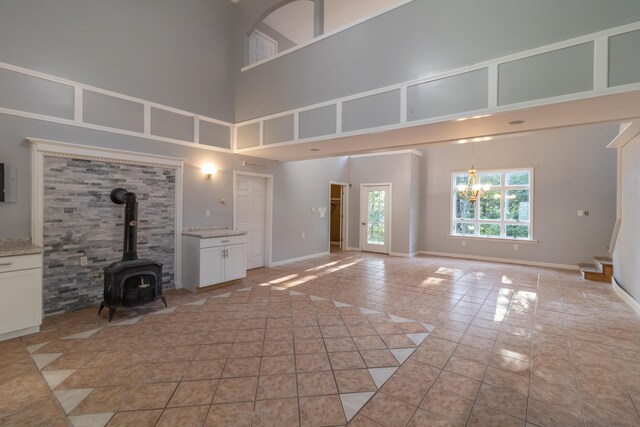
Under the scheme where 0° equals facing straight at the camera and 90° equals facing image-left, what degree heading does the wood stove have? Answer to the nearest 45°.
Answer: approximately 315°

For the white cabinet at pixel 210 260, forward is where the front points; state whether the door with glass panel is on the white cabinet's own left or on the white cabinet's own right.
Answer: on the white cabinet's own left

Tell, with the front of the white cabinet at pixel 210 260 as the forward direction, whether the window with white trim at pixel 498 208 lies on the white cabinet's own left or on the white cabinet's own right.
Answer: on the white cabinet's own left

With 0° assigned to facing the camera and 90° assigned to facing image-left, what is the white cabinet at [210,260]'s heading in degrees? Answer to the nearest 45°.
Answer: approximately 315°

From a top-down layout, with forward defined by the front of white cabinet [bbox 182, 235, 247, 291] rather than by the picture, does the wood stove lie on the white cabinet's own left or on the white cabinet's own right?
on the white cabinet's own right

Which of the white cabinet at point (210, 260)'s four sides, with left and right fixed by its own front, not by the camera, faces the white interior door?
left

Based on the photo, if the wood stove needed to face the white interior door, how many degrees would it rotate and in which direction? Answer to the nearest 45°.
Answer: approximately 90° to its left

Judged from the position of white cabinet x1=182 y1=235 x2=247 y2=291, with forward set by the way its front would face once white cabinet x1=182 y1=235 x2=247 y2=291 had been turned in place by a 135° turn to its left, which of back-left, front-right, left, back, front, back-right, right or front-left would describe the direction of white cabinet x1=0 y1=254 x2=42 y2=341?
back-left

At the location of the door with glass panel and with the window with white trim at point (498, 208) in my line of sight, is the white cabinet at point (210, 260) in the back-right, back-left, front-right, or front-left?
back-right
